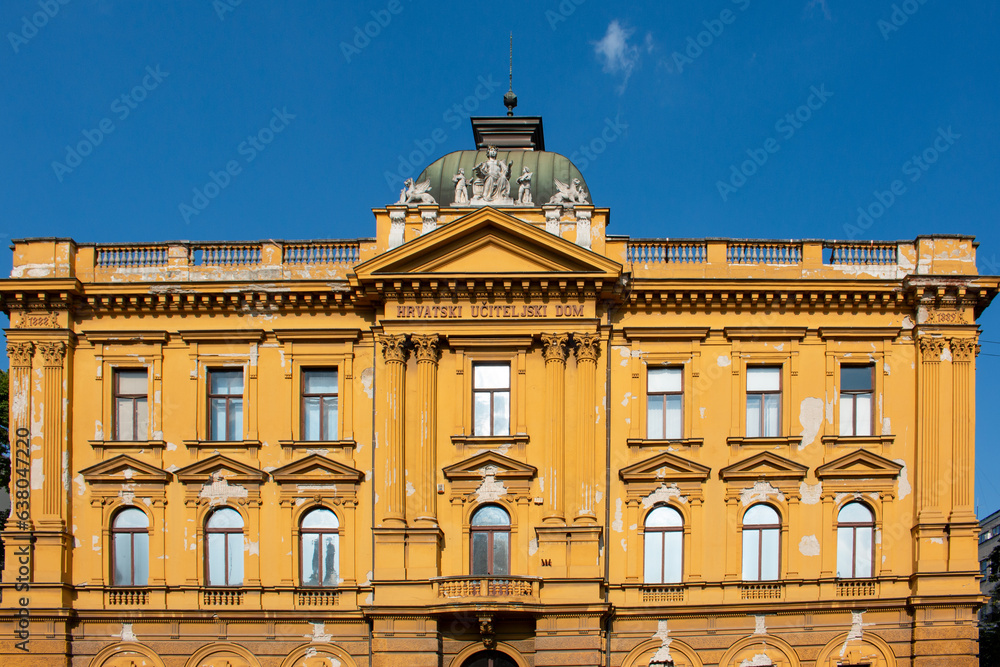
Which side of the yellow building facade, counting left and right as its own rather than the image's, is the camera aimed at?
front

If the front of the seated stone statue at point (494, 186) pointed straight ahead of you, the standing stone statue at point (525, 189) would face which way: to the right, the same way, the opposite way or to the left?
the same way

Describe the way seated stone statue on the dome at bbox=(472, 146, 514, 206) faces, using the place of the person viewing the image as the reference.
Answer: facing the viewer
